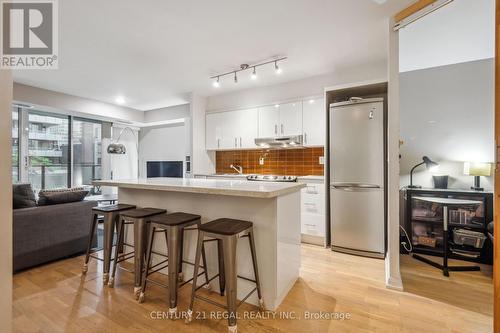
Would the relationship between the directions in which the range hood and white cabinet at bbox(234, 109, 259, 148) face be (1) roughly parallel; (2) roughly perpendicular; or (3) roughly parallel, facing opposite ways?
roughly parallel

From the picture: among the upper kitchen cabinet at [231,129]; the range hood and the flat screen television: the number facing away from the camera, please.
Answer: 0

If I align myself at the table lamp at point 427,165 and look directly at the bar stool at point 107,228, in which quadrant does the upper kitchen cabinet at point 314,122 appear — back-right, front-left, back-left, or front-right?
front-right

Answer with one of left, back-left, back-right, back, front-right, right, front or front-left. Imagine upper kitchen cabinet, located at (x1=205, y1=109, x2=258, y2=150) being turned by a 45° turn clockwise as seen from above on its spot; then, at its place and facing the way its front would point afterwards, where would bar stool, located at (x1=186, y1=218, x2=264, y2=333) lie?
left

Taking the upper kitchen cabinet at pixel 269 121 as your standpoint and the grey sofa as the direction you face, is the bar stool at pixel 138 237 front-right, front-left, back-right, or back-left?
front-left

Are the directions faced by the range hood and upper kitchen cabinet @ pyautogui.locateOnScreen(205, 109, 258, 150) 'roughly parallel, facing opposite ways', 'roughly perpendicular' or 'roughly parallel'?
roughly parallel

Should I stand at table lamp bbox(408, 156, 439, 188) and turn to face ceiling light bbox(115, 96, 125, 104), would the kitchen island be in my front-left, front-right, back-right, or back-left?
front-left

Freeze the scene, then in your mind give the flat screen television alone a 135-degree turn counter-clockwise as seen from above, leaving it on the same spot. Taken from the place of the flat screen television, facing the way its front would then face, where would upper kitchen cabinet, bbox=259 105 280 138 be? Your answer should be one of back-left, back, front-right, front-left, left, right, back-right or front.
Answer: right

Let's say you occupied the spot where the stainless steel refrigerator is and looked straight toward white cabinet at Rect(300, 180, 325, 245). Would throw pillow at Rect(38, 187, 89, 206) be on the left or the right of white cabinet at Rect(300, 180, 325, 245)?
left

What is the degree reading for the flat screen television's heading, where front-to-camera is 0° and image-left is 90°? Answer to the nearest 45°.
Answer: approximately 0°

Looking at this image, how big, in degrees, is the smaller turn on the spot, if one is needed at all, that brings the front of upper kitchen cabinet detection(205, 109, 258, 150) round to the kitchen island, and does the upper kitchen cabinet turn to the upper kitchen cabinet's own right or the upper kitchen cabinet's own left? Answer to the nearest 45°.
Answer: approximately 45° to the upper kitchen cabinet's own left

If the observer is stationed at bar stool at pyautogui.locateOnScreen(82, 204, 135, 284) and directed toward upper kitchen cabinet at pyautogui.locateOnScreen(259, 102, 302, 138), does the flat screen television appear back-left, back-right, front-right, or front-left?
front-left

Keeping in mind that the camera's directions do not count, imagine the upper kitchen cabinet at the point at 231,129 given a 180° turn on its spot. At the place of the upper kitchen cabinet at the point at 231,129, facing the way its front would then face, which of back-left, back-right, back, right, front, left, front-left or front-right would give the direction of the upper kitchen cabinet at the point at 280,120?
right

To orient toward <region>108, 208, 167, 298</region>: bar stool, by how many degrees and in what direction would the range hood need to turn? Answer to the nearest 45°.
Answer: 0° — it already faces it

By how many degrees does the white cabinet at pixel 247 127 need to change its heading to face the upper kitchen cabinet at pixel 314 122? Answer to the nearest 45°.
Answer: approximately 90° to its left

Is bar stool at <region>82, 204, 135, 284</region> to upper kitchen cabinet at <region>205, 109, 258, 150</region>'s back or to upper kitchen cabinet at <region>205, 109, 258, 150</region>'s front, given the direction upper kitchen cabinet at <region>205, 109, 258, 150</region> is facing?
to the front

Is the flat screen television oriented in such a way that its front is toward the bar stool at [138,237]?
yes

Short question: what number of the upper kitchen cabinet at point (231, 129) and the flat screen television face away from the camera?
0

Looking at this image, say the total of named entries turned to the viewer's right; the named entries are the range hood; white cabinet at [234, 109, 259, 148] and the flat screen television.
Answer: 0
